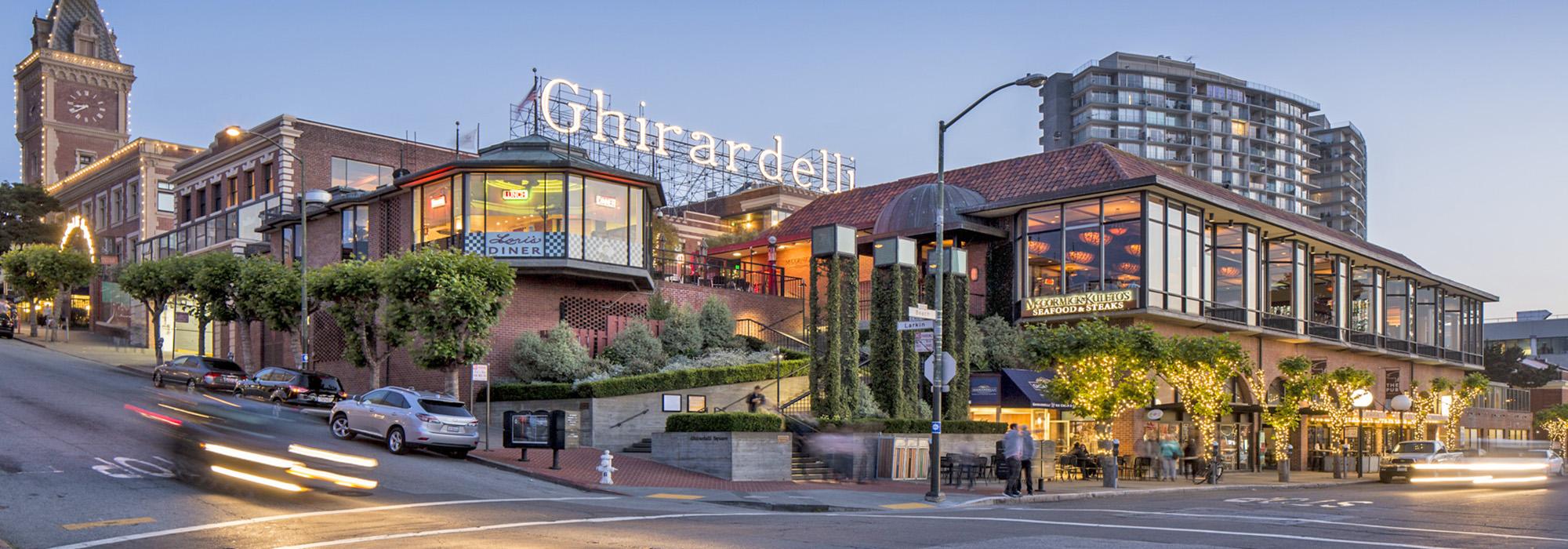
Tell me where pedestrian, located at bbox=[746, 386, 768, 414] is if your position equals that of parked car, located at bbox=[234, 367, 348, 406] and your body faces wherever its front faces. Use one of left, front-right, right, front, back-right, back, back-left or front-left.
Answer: back

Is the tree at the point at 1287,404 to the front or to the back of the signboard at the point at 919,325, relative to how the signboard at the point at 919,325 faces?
to the back

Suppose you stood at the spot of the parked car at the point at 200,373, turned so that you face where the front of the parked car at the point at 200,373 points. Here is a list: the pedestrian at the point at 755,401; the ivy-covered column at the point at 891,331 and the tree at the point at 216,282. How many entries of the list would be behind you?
2

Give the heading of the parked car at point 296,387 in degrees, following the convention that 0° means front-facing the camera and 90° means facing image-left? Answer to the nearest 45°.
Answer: approximately 135°

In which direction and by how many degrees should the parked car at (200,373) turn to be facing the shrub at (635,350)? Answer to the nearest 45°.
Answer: approximately 180°

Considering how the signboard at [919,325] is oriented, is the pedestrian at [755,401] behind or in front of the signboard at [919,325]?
behind

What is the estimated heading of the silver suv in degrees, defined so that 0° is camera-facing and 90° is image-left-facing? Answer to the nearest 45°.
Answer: approximately 135°
